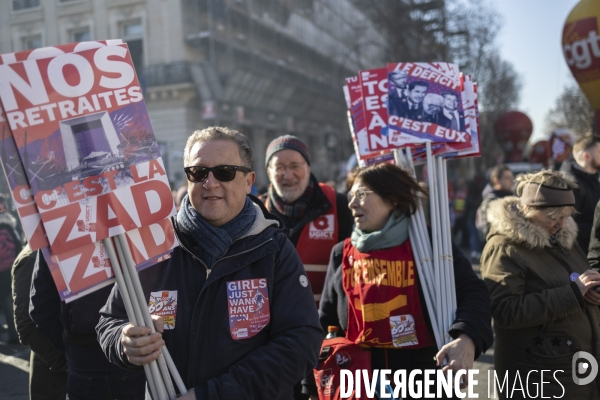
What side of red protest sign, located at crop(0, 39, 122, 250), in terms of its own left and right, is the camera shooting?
front

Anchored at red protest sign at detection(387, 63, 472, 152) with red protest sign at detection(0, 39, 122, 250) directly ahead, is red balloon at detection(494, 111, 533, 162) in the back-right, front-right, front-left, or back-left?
back-right

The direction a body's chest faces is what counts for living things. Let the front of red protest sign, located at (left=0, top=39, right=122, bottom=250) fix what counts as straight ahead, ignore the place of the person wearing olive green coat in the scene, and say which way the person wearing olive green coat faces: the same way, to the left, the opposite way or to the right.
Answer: the same way

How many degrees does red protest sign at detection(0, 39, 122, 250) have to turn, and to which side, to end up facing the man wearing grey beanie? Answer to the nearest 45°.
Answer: approximately 135° to its left

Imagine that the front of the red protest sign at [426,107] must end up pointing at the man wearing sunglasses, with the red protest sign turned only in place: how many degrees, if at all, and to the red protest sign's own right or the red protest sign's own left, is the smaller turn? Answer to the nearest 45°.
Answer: approximately 45° to the red protest sign's own right

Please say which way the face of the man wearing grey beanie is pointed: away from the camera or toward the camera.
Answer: toward the camera

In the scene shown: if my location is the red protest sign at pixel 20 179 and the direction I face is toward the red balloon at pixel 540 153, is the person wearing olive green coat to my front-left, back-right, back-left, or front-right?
front-right

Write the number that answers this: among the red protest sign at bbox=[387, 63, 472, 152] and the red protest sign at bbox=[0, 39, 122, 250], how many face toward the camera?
2

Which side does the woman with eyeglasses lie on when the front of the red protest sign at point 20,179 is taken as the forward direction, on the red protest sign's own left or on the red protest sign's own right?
on the red protest sign's own left
